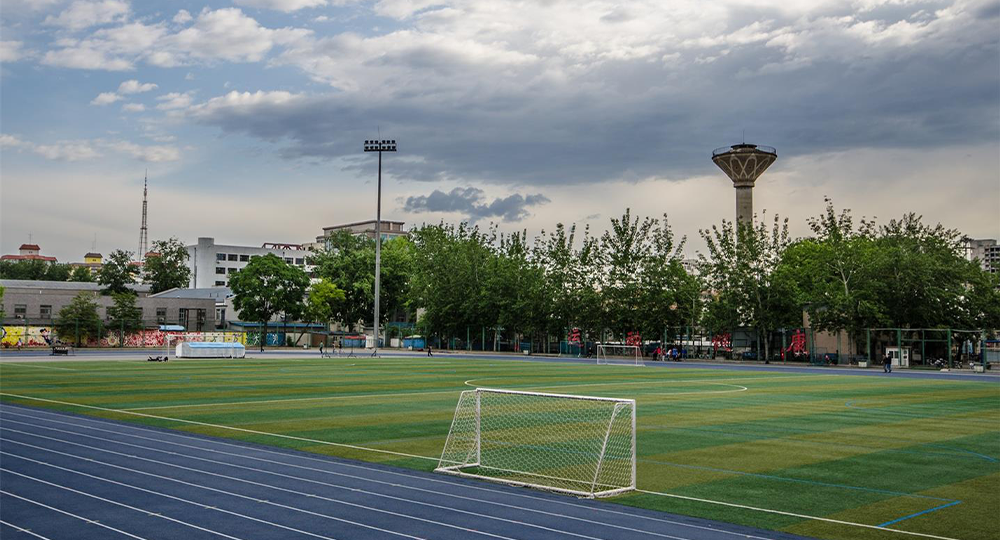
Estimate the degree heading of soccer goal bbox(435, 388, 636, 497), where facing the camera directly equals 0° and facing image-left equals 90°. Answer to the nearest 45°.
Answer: approximately 225°
